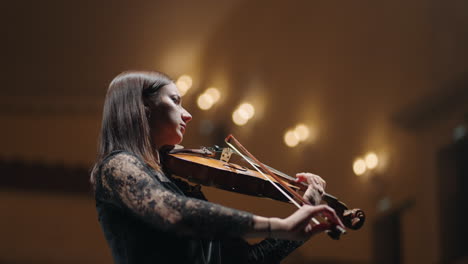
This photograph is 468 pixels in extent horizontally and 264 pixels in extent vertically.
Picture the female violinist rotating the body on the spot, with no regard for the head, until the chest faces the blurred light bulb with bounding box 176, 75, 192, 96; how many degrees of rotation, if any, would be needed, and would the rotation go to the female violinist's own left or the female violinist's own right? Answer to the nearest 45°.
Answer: approximately 90° to the female violinist's own left

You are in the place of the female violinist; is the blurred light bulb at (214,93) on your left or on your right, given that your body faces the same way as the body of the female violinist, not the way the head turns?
on your left

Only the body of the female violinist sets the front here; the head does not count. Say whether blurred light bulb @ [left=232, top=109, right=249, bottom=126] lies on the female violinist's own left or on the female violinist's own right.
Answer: on the female violinist's own left

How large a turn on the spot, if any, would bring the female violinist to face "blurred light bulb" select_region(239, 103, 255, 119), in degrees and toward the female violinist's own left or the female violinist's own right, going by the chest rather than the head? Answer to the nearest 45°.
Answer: approximately 90° to the female violinist's own left

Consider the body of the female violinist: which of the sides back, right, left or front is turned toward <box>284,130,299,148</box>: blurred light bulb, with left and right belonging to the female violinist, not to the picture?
left

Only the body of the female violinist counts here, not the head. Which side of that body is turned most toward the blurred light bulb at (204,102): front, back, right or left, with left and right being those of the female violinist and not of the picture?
left

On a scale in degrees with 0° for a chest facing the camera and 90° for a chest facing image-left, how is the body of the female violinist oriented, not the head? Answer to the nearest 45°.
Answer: approximately 270°

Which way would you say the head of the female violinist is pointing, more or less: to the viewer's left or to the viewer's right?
to the viewer's right
